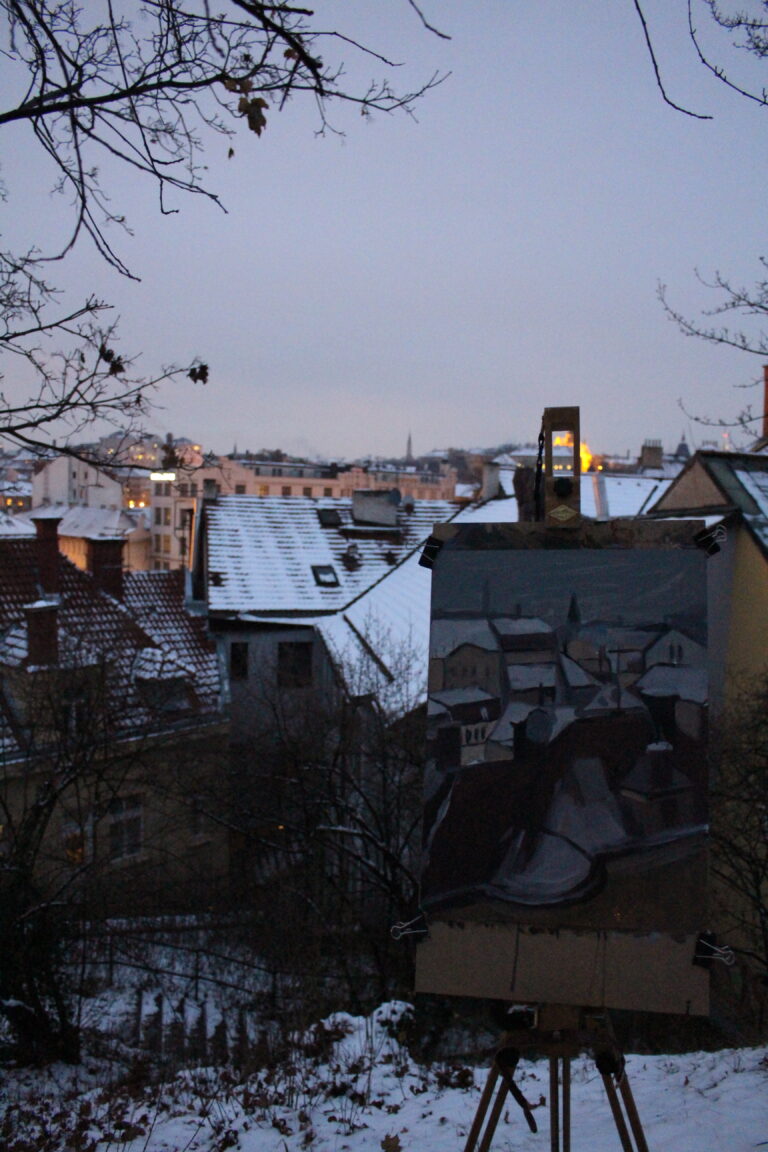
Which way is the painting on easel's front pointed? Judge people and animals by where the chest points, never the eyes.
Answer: toward the camera

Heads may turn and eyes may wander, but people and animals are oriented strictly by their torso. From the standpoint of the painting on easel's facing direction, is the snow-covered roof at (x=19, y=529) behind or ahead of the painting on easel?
behind

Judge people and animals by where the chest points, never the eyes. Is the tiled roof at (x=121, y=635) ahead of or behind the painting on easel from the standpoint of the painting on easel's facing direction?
behind

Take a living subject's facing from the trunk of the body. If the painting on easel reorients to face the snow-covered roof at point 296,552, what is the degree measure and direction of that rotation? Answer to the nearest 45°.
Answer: approximately 180°

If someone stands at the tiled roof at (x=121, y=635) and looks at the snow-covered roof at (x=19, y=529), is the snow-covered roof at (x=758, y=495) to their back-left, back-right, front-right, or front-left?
back-right

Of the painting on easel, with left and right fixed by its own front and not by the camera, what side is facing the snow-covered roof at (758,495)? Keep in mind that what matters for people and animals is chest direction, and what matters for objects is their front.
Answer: back

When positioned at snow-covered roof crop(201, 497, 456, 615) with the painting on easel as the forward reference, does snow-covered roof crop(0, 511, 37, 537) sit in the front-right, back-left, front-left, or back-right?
back-right

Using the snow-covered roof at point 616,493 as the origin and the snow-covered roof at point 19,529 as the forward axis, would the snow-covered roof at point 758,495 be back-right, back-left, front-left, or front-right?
back-left

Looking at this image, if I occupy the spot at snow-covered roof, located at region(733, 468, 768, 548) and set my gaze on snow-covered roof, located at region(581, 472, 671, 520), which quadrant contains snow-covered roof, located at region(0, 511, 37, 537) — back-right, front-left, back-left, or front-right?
front-left

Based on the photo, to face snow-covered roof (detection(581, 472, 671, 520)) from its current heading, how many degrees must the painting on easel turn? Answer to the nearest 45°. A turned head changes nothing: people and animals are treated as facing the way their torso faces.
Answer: approximately 180°
